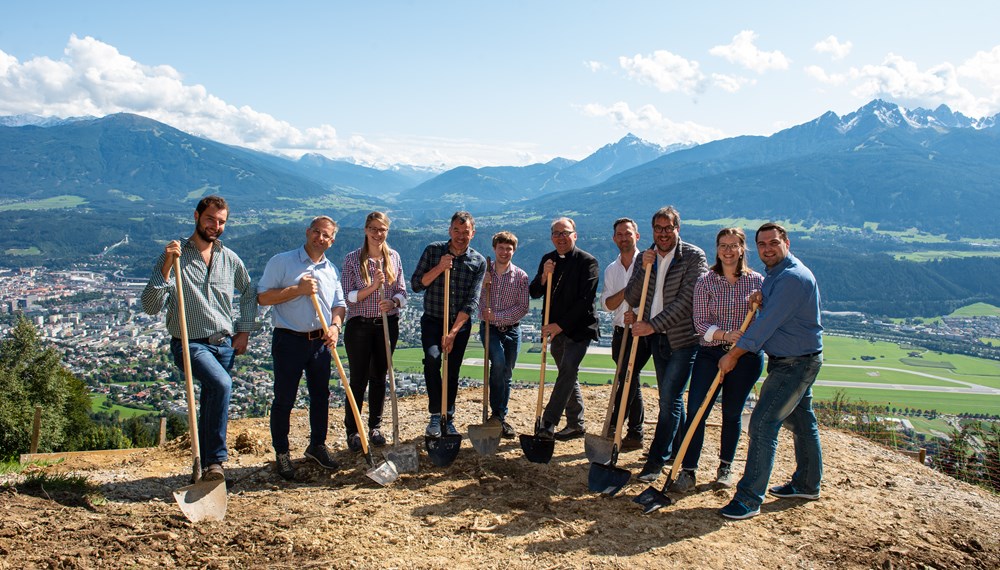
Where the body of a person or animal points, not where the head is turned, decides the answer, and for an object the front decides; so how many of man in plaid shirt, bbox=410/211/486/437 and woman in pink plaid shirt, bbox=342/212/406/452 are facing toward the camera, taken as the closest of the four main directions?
2

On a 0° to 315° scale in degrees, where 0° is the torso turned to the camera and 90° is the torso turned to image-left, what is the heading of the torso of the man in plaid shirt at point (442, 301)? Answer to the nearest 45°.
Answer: approximately 0°

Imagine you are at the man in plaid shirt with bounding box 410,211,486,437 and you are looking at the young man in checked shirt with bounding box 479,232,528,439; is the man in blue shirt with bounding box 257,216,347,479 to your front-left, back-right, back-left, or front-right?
back-right

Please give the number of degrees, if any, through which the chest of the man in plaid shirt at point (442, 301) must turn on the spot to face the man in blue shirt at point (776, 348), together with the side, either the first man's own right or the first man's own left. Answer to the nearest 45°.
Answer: approximately 45° to the first man's own left

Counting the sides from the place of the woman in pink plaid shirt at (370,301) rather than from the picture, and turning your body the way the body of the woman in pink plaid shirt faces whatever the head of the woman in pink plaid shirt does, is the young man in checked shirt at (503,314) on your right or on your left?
on your left

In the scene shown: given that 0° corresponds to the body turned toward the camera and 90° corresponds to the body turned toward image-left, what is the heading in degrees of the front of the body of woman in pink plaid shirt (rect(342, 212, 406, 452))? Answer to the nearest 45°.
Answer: approximately 0°

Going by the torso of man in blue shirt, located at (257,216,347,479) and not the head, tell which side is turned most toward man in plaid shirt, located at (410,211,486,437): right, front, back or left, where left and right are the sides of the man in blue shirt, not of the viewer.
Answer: left

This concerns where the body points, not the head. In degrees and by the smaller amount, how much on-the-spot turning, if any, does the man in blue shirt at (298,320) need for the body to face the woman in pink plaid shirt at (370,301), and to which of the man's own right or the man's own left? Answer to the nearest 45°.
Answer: approximately 90° to the man's own left

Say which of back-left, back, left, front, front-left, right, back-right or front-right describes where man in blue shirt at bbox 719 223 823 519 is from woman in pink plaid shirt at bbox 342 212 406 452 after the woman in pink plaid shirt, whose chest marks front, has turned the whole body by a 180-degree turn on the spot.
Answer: back-right

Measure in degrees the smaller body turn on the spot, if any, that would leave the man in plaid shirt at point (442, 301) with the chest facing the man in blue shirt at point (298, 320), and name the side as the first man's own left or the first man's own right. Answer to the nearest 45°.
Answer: approximately 45° to the first man's own right
